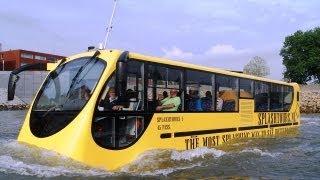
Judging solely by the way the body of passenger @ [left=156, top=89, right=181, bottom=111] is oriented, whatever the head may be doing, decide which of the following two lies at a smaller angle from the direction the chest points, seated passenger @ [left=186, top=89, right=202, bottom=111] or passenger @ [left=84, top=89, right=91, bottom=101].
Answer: the passenger

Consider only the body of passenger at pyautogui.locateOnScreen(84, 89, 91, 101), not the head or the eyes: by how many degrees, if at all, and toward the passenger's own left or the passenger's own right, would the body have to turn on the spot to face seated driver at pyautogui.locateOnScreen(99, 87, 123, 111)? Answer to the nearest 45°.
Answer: approximately 135° to the passenger's own left

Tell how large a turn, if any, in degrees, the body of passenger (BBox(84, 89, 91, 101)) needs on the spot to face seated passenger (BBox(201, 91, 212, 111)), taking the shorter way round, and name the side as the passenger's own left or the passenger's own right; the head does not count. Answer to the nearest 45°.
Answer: approximately 180°

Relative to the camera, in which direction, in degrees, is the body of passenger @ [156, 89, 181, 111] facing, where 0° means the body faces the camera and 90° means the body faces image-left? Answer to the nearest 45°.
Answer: approximately 45°

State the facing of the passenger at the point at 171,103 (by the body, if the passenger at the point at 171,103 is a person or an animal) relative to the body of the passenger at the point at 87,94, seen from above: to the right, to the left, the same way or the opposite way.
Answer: the same way

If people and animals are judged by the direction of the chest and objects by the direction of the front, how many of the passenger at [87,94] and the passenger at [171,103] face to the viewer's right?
0

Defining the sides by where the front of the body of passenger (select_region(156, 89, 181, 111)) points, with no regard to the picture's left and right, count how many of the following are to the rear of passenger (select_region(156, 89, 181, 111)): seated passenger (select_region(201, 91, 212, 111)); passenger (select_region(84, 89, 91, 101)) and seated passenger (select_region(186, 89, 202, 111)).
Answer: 2

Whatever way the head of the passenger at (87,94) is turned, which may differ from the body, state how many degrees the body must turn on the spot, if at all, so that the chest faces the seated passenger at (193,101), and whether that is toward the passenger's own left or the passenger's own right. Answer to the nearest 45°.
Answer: approximately 180°

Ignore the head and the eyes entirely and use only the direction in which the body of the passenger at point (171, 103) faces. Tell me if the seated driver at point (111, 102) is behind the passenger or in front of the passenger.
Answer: in front

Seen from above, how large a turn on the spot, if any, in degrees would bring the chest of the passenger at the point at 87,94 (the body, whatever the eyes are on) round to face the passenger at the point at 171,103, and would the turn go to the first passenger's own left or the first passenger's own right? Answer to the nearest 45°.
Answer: approximately 180°

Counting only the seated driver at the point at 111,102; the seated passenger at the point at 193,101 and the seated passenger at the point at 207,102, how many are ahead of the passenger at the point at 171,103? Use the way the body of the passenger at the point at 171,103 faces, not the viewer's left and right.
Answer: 1

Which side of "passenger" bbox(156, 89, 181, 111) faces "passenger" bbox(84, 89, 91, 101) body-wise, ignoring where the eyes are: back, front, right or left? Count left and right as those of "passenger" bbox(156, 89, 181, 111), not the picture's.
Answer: front

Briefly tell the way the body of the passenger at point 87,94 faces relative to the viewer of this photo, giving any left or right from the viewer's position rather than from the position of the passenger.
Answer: facing the viewer and to the left of the viewer

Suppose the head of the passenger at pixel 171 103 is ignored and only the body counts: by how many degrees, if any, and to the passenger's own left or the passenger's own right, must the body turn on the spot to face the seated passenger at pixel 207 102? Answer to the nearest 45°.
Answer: approximately 180°

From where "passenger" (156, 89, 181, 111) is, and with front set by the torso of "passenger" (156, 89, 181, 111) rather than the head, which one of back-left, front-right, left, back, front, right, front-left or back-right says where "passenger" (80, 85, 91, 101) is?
front
